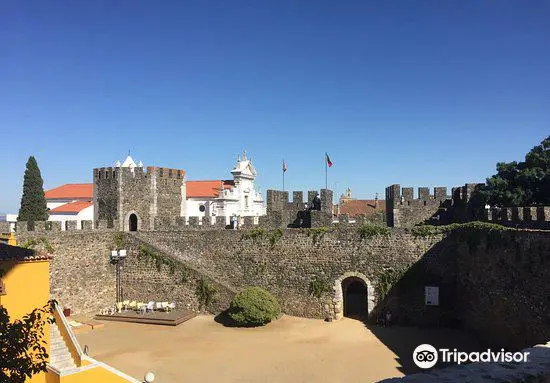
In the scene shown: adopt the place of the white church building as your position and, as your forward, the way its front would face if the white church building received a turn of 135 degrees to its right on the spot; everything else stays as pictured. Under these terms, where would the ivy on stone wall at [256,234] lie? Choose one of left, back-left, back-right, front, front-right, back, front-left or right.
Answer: left

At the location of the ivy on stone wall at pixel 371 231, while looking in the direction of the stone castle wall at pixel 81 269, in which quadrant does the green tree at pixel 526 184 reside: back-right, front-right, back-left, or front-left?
back-right

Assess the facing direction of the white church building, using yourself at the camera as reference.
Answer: facing the viewer and to the right of the viewer

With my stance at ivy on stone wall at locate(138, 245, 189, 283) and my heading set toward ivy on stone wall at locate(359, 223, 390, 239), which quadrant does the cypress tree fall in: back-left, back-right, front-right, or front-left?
back-left

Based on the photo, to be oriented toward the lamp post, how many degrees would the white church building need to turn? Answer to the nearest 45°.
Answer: approximately 45° to its right

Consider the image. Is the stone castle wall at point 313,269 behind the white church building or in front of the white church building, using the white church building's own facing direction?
in front

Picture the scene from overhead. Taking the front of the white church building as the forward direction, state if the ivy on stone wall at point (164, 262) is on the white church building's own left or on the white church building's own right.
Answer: on the white church building's own right

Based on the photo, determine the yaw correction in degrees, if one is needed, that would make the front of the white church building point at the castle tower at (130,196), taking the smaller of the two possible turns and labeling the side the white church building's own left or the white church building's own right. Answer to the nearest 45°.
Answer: approximately 45° to the white church building's own right

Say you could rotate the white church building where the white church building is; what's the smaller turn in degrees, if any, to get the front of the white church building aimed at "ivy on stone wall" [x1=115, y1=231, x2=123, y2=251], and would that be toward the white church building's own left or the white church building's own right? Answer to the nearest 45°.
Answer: approximately 45° to the white church building's own right

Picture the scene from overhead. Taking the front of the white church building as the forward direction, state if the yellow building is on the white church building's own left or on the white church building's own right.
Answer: on the white church building's own right
